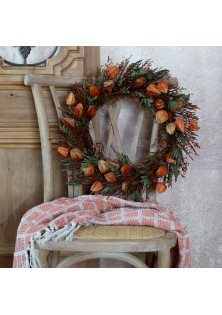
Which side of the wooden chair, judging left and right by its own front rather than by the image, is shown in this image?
front

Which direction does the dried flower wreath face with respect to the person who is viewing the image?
facing the viewer

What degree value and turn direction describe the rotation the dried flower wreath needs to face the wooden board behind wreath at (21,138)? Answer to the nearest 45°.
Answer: approximately 90° to its right

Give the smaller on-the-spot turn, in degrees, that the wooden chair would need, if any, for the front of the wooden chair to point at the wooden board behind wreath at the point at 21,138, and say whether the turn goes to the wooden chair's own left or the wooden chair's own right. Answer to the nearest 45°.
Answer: approximately 135° to the wooden chair's own right
